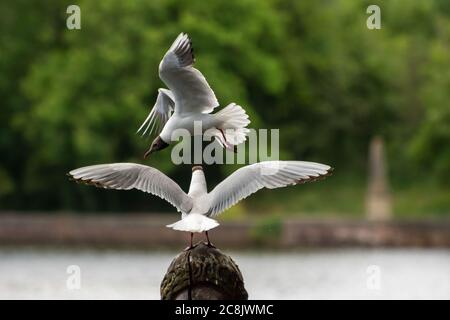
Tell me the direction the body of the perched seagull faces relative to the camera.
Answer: away from the camera
